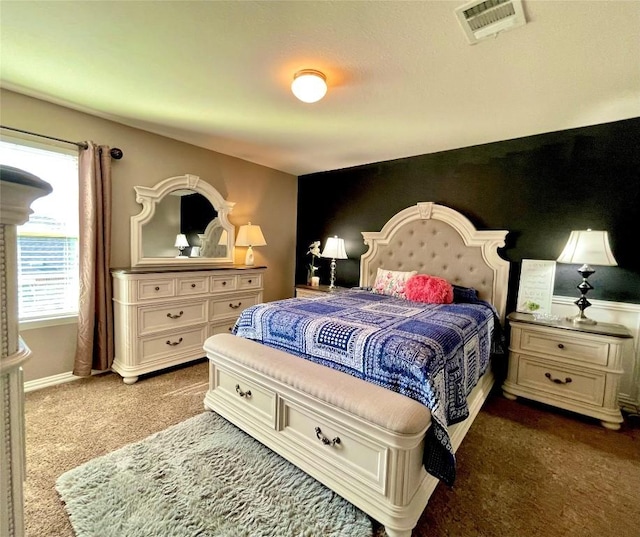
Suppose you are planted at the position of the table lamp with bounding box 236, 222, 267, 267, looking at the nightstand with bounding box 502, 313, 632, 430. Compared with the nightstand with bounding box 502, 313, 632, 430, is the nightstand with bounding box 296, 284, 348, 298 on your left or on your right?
left

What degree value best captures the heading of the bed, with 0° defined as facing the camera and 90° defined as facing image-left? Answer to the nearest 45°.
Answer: approximately 45°

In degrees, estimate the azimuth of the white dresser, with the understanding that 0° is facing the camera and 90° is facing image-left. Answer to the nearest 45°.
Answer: approximately 315°

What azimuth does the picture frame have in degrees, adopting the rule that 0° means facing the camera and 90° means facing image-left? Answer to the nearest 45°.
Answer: approximately 0°

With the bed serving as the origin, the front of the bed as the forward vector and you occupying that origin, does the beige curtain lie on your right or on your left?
on your right

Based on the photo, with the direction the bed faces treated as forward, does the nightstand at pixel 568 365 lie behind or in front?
behind

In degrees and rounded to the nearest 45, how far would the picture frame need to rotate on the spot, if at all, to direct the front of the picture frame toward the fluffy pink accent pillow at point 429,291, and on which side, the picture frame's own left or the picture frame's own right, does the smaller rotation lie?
approximately 45° to the picture frame's own right
